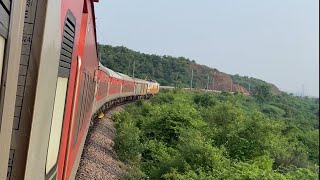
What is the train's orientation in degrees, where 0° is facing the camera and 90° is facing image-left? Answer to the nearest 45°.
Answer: approximately 225°
